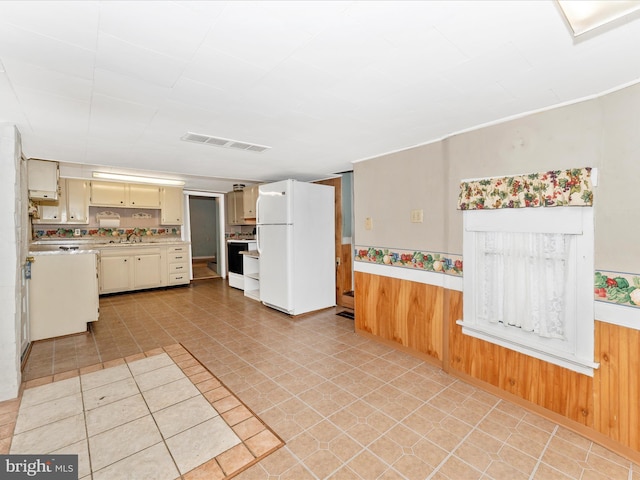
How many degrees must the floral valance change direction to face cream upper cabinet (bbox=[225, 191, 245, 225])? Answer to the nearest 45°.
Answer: approximately 45° to its right

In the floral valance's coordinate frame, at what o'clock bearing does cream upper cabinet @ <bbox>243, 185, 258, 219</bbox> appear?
The cream upper cabinet is roughly at 2 o'clock from the floral valance.

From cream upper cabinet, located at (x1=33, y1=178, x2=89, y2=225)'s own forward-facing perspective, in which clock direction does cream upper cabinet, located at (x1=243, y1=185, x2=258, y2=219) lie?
cream upper cabinet, located at (x1=243, y1=185, x2=258, y2=219) is roughly at 10 o'clock from cream upper cabinet, located at (x1=33, y1=178, x2=89, y2=225).

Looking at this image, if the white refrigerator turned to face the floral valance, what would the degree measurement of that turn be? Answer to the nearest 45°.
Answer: approximately 90° to its left

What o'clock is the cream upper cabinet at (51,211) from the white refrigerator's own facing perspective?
The cream upper cabinet is roughly at 2 o'clock from the white refrigerator.

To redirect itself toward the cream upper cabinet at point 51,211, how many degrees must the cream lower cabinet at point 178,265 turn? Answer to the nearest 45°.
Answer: approximately 90° to its right

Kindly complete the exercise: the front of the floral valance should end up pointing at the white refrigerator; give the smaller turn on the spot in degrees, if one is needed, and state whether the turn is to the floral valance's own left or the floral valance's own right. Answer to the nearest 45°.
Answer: approximately 45° to the floral valance's own right

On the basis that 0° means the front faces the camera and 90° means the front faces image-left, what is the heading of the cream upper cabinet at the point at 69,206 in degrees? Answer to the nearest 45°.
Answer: approximately 0°
